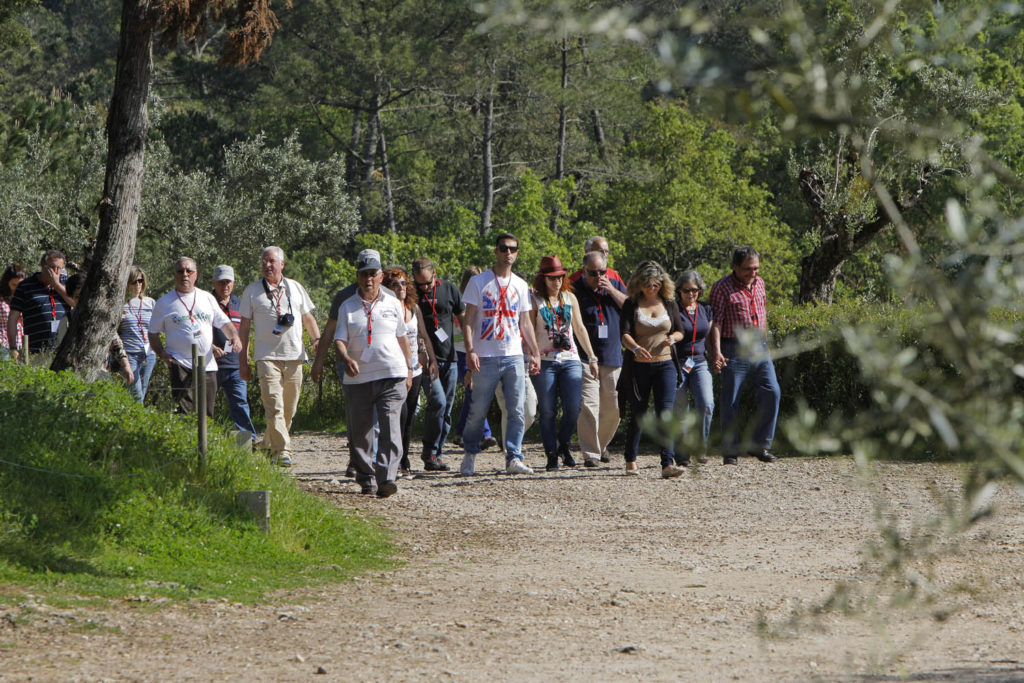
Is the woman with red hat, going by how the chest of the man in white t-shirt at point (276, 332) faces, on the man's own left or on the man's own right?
on the man's own left

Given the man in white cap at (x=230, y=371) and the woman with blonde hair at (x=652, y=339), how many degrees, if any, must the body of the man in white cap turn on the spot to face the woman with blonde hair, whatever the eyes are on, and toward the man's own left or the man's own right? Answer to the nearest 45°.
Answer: approximately 45° to the man's own left

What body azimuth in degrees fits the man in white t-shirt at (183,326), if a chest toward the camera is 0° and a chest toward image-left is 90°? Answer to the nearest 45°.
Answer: approximately 0°

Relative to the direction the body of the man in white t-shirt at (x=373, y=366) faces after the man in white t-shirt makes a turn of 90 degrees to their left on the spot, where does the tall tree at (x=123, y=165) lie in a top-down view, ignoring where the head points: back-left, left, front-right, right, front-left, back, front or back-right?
back-left

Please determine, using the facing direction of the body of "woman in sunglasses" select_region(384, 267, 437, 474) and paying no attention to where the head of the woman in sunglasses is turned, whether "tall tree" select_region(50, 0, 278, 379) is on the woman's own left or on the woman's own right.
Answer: on the woman's own right

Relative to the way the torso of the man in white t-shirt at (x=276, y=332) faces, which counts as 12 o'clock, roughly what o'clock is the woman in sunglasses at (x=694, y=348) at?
The woman in sunglasses is roughly at 9 o'clock from the man in white t-shirt.

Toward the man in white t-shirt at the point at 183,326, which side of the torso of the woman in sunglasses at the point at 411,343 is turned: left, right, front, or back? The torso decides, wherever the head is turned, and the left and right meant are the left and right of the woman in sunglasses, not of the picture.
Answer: right

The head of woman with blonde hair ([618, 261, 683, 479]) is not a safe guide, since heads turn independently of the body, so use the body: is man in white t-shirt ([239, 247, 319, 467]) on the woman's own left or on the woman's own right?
on the woman's own right

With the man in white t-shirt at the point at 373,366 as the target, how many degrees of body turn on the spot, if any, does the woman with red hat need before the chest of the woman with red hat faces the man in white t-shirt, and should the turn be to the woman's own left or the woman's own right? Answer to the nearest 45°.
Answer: approximately 45° to the woman's own right
